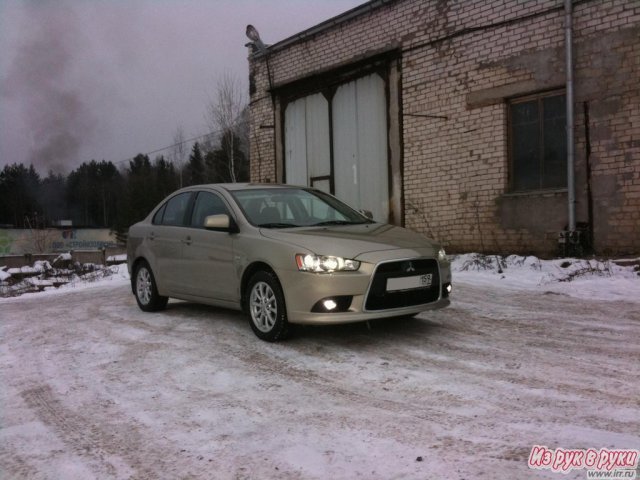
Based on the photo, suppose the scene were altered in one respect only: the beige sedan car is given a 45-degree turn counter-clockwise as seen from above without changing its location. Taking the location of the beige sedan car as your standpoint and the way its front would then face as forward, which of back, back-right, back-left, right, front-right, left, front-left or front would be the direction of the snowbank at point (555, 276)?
front-left

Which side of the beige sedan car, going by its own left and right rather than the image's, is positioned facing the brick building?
left

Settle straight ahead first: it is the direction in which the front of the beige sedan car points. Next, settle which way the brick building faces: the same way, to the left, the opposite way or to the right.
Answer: to the right

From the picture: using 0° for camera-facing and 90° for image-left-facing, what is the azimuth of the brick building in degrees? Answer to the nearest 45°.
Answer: approximately 45°

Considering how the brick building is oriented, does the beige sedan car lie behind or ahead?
ahead

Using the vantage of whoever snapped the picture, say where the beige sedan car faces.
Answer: facing the viewer and to the right of the viewer

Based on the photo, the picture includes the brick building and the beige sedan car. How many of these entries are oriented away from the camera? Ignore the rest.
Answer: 0
